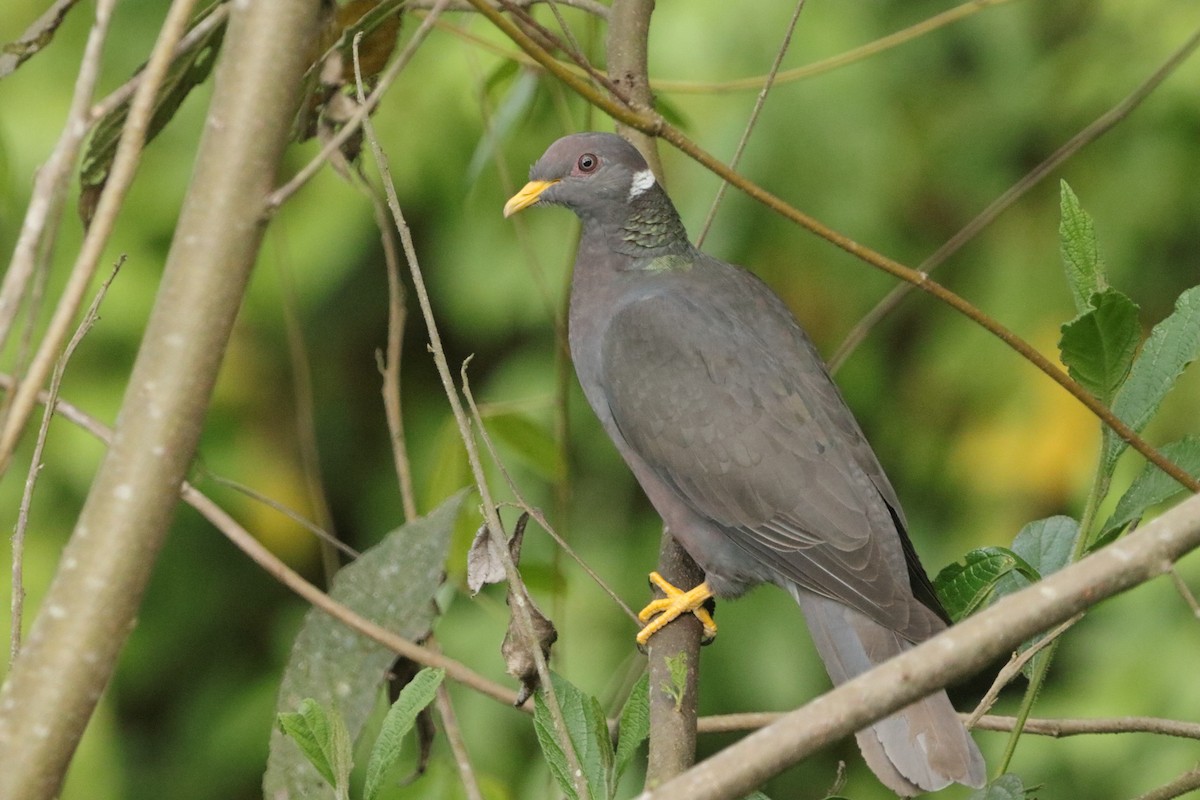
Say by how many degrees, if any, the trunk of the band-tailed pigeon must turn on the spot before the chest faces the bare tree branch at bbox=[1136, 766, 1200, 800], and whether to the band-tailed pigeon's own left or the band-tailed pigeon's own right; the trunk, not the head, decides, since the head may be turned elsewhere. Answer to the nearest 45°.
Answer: approximately 180°

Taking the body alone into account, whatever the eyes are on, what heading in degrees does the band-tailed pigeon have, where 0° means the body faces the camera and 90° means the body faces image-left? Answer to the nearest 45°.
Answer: approximately 90°

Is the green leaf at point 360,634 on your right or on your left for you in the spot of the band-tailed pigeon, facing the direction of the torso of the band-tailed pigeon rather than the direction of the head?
on your left

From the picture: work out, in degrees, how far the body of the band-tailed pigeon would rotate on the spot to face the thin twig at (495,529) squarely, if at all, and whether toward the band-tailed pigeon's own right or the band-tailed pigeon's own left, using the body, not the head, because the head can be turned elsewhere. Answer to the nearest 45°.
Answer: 0° — it already faces it
